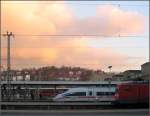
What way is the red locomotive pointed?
to the viewer's left
